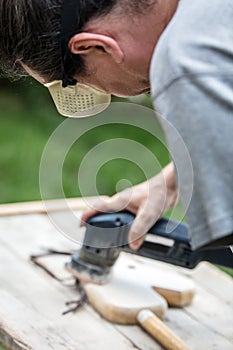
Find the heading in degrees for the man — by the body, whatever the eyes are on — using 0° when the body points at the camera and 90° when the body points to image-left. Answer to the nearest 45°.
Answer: approximately 90°

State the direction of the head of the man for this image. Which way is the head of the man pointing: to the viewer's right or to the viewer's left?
to the viewer's left
